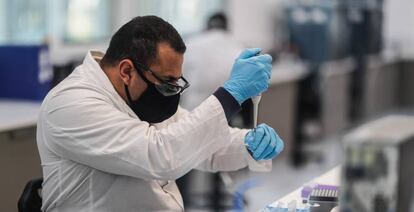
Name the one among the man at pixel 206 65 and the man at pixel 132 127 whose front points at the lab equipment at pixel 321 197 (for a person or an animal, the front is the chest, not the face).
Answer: the man at pixel 132 127

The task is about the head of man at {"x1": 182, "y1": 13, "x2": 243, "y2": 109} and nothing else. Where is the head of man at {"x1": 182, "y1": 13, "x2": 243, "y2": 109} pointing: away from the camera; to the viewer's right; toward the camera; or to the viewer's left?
away from the camera

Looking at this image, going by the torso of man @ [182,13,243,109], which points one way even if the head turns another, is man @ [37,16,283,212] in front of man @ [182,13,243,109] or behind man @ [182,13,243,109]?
behind

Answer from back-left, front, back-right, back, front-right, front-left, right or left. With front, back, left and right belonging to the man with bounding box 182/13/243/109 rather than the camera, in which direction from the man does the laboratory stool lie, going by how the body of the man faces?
back

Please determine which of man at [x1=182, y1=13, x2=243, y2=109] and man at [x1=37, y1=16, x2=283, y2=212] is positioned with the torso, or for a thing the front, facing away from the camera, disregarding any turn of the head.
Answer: man at [x1=182, y1=13, x2=243, y2=109]

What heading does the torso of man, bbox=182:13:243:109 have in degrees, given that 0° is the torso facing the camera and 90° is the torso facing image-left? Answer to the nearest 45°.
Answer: approximately 180°

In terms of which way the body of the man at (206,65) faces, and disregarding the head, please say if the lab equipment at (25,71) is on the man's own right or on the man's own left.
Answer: on the man's own left

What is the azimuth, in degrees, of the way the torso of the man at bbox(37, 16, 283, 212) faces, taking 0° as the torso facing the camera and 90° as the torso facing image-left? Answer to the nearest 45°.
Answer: approximately 270°

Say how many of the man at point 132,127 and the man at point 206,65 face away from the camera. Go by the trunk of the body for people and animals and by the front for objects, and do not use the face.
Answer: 1

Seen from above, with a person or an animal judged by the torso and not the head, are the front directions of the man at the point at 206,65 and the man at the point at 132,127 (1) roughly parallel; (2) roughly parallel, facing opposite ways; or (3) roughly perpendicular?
roughly perpendicular

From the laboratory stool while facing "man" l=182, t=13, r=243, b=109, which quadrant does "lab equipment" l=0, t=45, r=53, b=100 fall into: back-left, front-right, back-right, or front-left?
front-left
